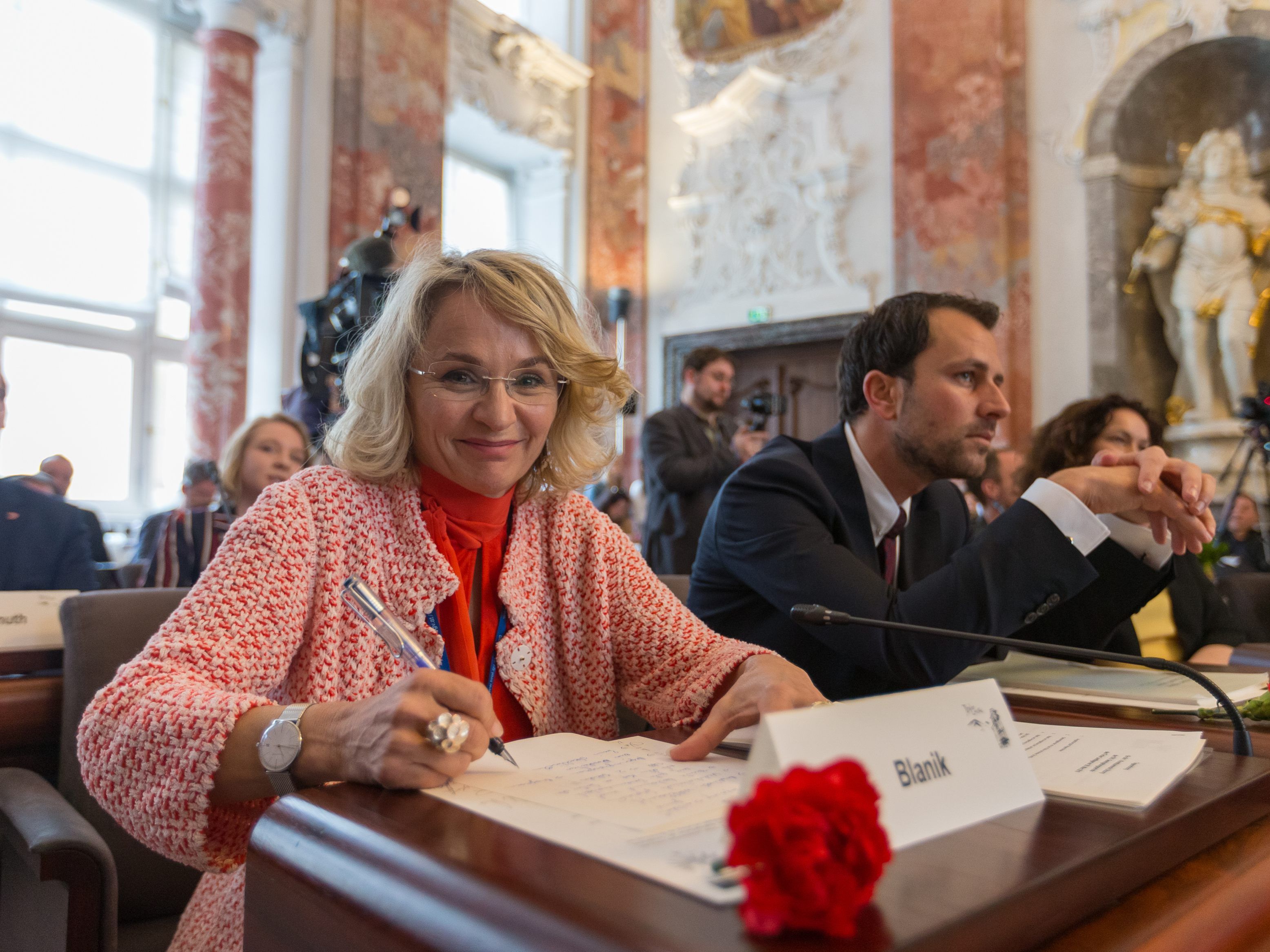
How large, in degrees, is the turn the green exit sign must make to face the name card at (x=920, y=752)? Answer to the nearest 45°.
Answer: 0° — it already faces it

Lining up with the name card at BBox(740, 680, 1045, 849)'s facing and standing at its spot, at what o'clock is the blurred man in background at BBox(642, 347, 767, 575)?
The blurred man in background is roughly at 7 o'clock from the name card.

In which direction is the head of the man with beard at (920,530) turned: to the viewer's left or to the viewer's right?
to the viewer's right

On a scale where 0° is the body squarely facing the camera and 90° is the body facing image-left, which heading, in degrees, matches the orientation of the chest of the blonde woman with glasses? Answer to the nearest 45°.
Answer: approximately 315°

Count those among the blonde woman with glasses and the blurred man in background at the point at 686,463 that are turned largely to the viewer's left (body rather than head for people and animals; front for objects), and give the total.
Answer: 0

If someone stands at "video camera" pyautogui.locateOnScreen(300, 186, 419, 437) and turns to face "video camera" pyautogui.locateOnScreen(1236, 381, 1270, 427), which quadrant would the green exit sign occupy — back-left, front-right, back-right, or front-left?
front-left

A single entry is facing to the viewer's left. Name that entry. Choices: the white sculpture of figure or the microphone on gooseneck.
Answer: the microphone on gooseneck

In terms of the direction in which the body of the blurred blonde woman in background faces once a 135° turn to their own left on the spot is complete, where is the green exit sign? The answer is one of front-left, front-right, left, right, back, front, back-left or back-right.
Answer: front-right

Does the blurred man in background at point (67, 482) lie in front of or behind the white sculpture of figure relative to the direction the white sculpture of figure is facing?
in front

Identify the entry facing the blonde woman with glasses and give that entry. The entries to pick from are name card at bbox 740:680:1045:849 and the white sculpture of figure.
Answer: the white sculpture of figure

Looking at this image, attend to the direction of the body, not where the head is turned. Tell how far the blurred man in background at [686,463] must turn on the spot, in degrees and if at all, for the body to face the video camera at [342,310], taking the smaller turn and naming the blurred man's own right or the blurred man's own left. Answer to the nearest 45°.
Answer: approximately 90° to the blurred man's own right

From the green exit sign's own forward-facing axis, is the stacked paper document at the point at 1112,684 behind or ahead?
ahead

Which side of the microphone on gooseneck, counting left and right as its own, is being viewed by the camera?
left

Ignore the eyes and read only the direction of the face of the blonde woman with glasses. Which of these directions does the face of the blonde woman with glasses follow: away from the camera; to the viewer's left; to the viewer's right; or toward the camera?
toward the camera

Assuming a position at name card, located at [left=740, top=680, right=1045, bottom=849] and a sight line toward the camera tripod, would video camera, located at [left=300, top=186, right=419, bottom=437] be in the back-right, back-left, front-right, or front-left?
front-left

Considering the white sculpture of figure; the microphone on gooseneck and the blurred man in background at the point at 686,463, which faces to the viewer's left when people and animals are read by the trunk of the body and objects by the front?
the microphone on gooseneck

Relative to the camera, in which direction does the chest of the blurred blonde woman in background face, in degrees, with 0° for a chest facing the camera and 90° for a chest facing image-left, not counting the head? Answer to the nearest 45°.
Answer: approximately 315°

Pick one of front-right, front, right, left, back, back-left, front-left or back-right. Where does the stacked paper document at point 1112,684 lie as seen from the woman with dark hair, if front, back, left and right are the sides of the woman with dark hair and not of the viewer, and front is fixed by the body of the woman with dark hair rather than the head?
front-right
